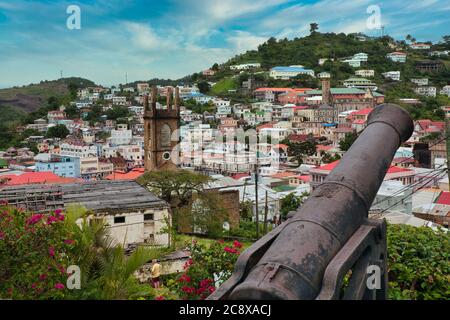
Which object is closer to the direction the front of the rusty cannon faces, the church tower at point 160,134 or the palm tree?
the church tower

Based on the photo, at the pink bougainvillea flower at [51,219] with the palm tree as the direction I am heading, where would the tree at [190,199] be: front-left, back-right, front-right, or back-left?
front-left

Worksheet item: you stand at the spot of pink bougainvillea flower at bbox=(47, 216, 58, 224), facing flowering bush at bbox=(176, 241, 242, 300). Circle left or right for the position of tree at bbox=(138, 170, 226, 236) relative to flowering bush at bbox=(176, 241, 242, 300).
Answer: left

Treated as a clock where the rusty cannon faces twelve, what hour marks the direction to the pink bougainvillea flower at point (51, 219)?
The pink bougainvillea flower is roughly at 8 o'clock from the rusty cannon.

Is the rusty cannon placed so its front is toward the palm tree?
no

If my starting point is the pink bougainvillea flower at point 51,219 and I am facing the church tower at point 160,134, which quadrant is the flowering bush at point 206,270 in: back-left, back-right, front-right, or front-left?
front-right

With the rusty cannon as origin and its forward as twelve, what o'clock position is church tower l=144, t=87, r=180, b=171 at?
The church tower is roughly at 10 o'clock from the rusty cannon.

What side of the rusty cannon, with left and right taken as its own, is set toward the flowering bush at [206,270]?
left

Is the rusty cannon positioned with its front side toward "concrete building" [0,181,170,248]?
no

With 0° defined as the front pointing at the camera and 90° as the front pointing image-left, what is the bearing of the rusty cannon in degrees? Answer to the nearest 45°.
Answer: approximately 225°

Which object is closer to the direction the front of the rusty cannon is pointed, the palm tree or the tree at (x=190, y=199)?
the tree

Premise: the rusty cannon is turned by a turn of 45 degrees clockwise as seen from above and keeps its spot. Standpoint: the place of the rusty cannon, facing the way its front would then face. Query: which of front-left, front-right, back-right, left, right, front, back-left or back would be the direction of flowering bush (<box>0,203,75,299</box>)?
back
